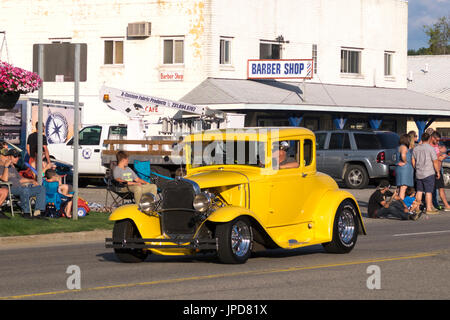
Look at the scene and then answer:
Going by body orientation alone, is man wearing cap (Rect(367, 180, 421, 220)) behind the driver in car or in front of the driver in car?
behind

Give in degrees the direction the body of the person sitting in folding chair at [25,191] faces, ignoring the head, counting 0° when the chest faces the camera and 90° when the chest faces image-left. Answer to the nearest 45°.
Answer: approximately 315°

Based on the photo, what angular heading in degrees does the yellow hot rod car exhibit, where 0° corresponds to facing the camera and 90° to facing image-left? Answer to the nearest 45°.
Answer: approximately 45°

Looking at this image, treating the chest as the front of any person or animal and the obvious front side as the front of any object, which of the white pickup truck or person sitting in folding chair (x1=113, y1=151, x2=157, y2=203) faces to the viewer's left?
the white pickup truck

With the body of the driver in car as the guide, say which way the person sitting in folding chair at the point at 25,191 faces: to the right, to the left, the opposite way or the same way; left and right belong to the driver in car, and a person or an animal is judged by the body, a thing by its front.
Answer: to the left

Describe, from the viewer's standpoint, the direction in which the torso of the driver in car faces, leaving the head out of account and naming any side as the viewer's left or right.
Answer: facing the viewer and to the left of the viewer

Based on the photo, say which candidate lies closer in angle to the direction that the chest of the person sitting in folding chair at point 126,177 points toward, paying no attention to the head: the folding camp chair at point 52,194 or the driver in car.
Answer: the driver in car

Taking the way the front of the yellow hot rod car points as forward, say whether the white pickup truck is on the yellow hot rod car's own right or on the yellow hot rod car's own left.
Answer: on the yellow hot rod car's own right

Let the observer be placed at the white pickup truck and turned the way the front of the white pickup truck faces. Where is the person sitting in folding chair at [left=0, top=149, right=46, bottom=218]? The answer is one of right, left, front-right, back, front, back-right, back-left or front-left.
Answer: left

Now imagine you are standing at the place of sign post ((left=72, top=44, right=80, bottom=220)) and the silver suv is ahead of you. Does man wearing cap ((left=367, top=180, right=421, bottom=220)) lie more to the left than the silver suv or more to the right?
right

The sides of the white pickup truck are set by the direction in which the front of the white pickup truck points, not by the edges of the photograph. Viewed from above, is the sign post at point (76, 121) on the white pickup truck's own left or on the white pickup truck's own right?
on the white pickup truck's own left

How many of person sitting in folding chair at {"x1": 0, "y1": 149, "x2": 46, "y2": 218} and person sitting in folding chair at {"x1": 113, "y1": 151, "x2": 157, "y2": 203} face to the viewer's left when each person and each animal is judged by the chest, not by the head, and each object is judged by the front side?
0

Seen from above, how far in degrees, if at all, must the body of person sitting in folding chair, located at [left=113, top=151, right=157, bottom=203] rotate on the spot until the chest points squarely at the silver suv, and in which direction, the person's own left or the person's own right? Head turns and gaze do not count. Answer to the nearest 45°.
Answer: approximately 90° to the person's own left

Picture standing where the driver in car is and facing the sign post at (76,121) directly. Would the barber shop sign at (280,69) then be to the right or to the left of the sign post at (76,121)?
right

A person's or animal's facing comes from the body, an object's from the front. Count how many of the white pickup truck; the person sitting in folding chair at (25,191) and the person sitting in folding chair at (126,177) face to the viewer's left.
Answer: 1

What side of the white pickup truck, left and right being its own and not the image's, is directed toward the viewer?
left

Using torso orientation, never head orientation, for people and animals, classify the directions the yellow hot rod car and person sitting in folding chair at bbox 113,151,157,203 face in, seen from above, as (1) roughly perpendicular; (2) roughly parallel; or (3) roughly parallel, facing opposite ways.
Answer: roughly perpendicular
